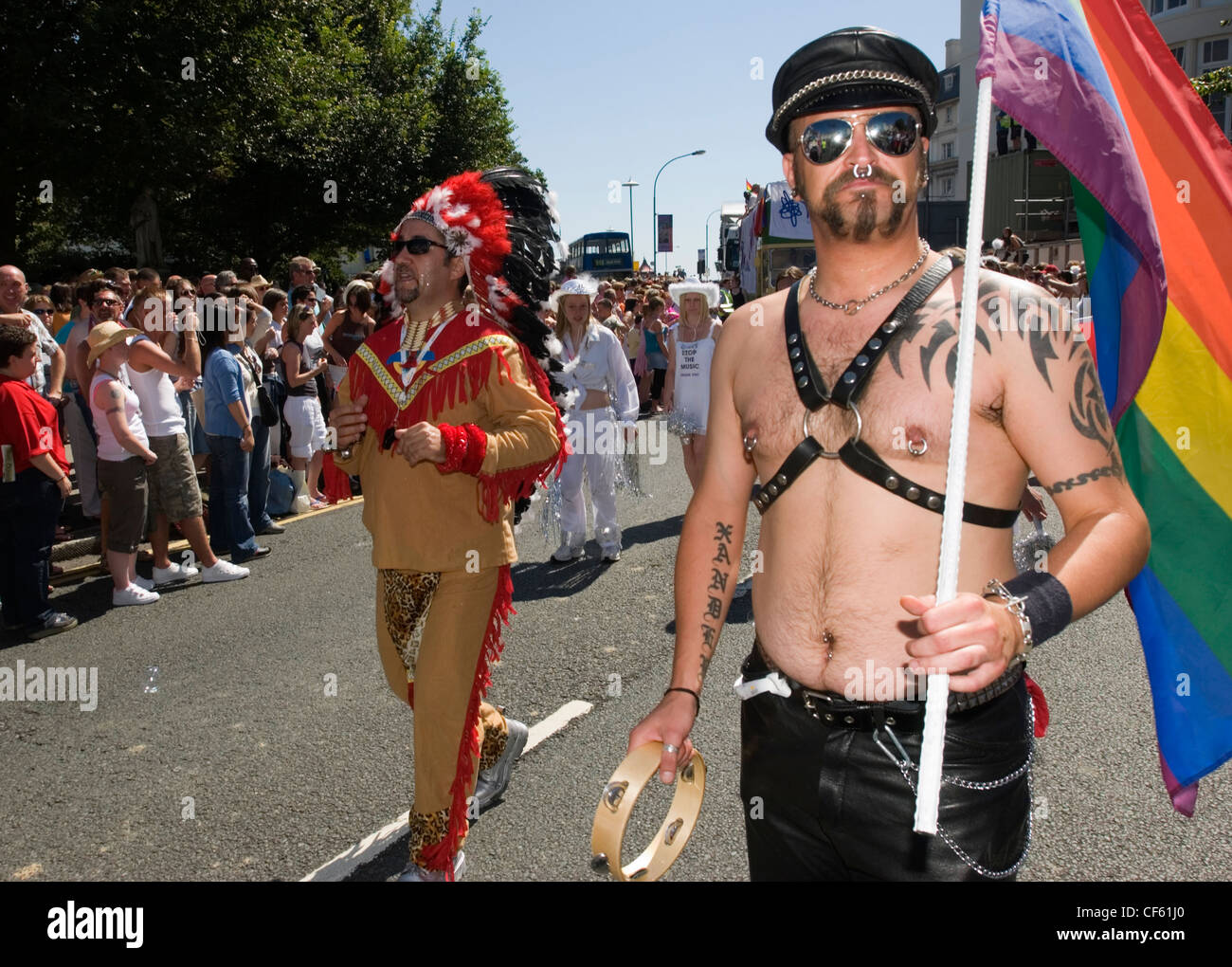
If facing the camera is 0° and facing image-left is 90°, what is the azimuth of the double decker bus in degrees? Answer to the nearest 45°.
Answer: approximately 315°

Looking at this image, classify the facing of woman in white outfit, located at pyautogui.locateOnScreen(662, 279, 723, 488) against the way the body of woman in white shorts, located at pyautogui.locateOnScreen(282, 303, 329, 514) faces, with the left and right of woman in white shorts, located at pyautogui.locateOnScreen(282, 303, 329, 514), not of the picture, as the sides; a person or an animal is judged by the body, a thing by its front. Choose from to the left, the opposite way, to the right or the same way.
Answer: to the right

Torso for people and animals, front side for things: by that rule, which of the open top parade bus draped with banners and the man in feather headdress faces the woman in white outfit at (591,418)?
the open top parade bus draped with banners

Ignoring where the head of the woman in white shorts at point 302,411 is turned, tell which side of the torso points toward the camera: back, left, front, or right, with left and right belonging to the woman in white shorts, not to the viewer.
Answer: right

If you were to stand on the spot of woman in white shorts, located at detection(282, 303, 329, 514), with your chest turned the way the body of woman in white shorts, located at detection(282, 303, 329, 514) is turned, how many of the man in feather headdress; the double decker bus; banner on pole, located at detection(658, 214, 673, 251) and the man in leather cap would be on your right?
2

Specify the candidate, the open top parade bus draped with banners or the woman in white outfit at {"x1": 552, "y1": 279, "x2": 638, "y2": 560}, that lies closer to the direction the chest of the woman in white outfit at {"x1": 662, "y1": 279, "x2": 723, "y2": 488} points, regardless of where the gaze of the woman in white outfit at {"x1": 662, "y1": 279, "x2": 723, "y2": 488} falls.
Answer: the woman in white outfit

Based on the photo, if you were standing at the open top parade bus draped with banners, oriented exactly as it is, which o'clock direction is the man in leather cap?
The man in leather cap is roughly at 12 o'clock from the open top parade bus draped with banners.

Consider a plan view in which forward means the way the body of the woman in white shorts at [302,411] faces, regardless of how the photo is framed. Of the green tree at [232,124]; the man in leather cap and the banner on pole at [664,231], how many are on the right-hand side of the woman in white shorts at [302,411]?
1

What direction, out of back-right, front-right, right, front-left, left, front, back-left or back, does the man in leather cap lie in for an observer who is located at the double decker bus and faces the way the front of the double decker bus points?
front-right

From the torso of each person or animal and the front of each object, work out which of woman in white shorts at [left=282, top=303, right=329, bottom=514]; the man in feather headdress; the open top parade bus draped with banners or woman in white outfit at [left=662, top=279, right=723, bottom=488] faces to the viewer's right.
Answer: woman in white shorts at [left=282, top=303, right=329, bottom=514]

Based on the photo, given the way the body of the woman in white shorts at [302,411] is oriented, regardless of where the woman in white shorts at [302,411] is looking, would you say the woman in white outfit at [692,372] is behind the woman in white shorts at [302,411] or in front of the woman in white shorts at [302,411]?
in front

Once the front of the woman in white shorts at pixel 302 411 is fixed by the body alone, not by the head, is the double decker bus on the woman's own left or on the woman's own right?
on the woman's own left
